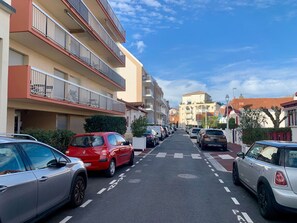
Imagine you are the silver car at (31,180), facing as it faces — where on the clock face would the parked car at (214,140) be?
The parked car is roughly at 12 o'clock from the silver car.

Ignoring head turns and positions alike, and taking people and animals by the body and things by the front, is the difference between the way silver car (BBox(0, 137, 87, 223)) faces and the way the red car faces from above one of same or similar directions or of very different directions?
same or similar directions

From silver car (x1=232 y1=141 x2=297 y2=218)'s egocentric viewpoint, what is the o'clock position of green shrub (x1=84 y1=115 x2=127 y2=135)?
The green shrub is roughly at 12 o'clock from the silver car.

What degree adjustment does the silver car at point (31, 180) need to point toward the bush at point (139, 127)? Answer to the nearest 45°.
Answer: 0° — it already faces it

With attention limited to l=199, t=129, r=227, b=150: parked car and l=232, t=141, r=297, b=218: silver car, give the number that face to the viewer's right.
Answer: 0

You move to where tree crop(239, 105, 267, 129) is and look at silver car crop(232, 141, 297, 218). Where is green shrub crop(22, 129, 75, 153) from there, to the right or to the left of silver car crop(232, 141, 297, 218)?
right

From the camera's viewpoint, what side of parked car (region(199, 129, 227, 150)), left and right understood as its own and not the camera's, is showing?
back

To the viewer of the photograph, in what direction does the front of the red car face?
facing away from the viewer and to the right of the viewer

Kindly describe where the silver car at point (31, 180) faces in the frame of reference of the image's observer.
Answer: facing away from the viewer and to the right of the viewer

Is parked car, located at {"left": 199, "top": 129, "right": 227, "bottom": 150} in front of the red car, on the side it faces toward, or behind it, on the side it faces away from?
in front

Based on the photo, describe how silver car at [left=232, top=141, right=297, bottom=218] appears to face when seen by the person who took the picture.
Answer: facing away from the viewer and to the left of the viewer

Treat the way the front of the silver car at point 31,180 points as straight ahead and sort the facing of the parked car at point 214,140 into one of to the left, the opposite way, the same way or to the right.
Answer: the same way
